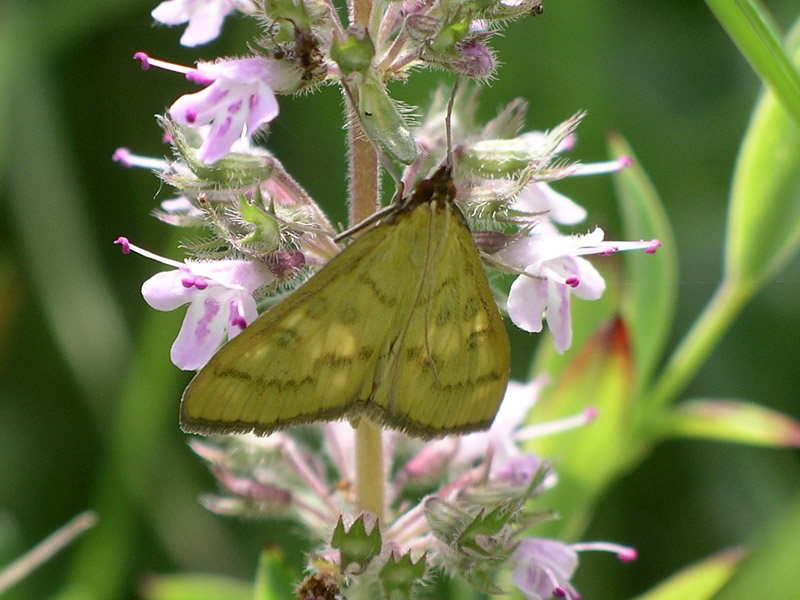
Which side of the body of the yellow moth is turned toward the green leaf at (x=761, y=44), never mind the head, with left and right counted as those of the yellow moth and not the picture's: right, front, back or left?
right

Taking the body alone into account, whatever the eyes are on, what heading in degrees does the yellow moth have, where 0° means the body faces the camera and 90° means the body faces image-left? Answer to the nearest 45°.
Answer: approximately 180°

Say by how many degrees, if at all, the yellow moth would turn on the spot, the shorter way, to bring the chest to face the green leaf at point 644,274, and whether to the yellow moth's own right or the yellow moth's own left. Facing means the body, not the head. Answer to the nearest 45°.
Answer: approximately 45° to the yellow moth's own right
